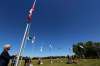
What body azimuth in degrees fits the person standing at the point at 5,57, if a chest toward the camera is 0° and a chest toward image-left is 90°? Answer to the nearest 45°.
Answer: approximately 270°
